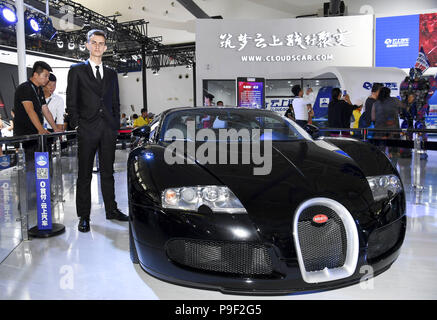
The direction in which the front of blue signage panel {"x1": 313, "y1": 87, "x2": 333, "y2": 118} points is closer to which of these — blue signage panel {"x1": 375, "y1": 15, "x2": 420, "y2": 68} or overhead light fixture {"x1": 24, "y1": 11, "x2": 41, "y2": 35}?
the overhead light fixture

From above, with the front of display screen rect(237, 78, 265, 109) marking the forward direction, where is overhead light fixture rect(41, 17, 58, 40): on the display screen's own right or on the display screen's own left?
on the display screen's own right

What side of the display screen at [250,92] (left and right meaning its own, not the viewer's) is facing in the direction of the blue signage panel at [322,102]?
left

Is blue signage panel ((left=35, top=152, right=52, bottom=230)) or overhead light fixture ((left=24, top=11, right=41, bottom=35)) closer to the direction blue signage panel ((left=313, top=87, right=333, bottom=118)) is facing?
the blue signage panel

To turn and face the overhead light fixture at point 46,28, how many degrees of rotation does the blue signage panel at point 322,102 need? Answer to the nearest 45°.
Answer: approximately 45° to its right
